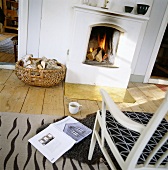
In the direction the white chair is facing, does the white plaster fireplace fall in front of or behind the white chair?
in front

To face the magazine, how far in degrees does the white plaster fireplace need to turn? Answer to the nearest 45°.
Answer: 0° — it already faces it

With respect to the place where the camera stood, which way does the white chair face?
facing away from the viewer and to the left of the viewer

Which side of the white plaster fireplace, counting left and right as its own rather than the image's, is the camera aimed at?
front

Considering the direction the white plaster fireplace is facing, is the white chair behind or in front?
in front

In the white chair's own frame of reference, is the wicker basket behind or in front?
in front

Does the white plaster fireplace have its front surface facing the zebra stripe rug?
yes

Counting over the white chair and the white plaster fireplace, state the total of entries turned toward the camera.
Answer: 1
